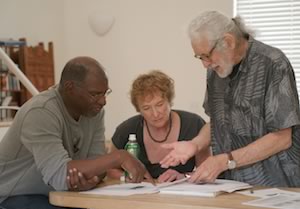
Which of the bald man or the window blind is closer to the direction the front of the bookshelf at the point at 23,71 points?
the bald man

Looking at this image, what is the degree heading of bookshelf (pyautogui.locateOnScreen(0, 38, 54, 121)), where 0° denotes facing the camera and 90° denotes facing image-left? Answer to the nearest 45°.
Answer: approximately 45°

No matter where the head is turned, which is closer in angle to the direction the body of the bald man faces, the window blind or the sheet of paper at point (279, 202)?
the sheet of paper

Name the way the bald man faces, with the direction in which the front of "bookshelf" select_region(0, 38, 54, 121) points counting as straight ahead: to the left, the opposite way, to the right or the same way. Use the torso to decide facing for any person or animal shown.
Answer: to the left

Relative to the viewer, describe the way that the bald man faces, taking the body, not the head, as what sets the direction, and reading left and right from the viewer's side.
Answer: facing the viewer and to the right of the viewer

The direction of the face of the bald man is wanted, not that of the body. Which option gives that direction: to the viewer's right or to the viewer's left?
to the viewer's right

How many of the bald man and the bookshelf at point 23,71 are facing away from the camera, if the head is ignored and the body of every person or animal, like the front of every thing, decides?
0

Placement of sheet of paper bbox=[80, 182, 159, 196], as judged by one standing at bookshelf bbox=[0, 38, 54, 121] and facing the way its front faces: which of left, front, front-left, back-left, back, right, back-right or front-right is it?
front-left

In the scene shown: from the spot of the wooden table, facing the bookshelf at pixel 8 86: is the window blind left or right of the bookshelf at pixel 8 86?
right

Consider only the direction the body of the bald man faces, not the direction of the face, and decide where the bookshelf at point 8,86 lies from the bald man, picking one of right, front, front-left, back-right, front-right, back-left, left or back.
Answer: back-left

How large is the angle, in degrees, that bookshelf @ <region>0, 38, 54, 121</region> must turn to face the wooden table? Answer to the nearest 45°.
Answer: approximately 45° to its left

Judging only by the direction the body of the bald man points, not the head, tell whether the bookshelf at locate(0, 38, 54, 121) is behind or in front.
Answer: behind

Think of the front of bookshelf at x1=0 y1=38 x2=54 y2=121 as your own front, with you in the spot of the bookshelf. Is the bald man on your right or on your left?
on your left

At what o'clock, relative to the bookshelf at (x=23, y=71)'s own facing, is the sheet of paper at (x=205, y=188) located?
The sheet of paper is roughly at 10 o'clock from the bookshelf.
